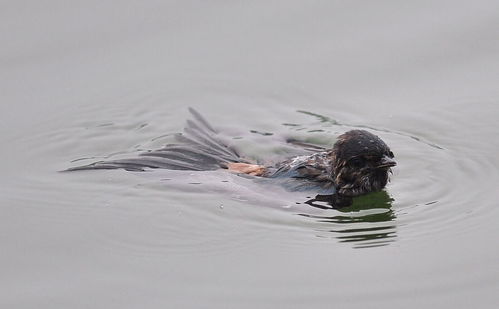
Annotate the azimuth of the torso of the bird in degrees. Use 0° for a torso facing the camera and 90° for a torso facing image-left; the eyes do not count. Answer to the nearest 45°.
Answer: approximately 270°
